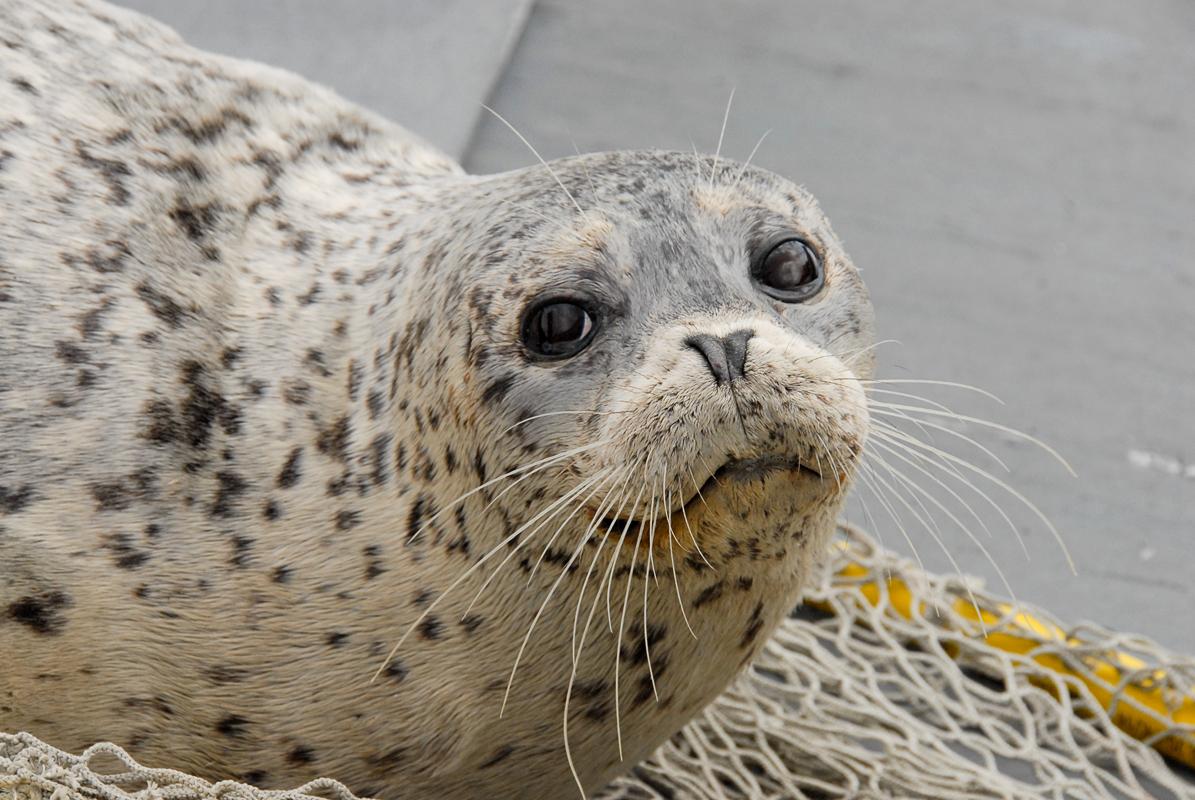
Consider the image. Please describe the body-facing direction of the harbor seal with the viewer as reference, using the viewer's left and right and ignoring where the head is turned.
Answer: facing the viewer and to the right of the viewer
